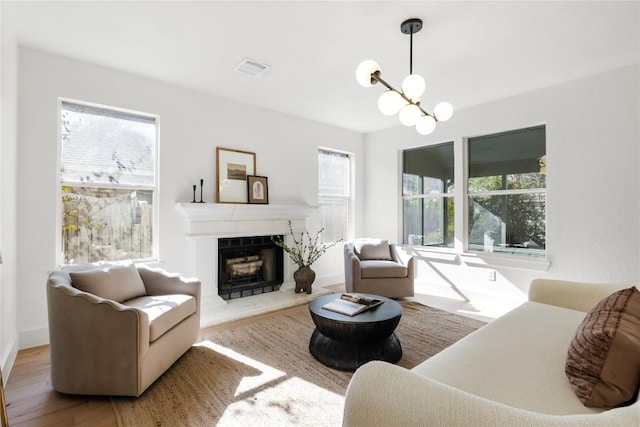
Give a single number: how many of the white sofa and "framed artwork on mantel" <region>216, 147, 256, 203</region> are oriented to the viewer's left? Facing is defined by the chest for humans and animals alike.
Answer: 1

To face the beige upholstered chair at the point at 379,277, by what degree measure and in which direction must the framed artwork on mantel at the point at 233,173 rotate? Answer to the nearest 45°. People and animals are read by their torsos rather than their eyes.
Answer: approximately 45° to its left

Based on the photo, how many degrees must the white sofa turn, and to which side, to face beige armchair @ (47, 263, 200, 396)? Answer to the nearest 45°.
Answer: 0° — it already faces it

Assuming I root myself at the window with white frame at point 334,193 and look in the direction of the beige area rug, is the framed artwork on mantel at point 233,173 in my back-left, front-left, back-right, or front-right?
front-right

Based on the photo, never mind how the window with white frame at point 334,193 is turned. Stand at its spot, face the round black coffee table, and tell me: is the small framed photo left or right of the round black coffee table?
right

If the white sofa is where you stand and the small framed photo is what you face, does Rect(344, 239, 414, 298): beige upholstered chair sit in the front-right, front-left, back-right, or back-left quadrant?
front-right

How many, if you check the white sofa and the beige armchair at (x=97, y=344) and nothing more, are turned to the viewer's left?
1

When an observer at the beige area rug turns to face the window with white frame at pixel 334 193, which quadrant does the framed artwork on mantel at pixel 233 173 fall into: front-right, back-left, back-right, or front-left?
front-left

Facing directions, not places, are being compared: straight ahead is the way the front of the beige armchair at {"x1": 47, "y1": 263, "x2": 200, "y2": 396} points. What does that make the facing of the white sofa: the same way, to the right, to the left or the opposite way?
the opposite way

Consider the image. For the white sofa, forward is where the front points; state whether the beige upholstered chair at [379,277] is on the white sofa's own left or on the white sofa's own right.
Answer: on the white sofa's own right

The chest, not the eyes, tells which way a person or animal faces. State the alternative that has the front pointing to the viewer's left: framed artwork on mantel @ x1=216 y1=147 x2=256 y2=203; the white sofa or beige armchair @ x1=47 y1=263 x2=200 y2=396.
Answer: the white sofa

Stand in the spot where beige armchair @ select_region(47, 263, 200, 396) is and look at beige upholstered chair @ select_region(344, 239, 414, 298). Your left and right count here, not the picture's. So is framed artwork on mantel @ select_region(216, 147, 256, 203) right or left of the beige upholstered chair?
left

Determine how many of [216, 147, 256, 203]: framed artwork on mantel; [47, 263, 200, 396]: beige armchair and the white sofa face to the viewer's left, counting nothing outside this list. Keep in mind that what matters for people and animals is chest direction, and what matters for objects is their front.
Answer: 1

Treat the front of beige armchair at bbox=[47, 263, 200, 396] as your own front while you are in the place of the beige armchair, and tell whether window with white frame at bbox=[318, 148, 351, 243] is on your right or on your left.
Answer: on your left

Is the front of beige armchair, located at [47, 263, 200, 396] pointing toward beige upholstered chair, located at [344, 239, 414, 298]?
no

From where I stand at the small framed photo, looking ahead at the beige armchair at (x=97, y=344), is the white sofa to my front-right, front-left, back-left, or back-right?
front-left

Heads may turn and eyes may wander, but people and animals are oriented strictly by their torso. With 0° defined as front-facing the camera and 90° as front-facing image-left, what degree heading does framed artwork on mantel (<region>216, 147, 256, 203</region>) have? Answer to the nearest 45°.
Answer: approximately 315°

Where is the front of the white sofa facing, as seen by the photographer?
facing to the left of the viewer
